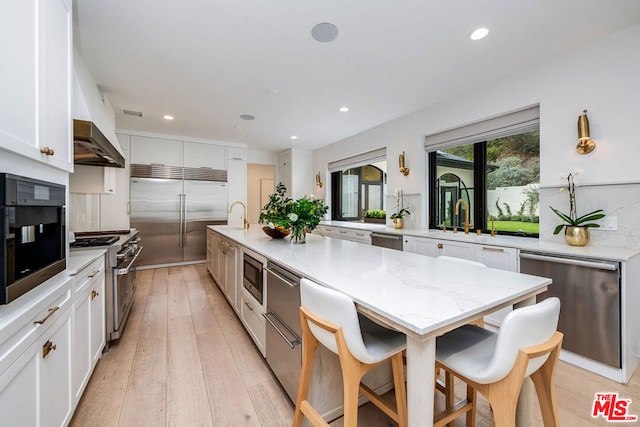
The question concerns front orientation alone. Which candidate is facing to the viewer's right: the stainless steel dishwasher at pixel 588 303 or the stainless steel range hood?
the stainless steel range hood

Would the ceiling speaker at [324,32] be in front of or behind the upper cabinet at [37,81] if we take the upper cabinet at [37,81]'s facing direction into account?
in front

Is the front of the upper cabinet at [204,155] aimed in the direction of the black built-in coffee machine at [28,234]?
yes

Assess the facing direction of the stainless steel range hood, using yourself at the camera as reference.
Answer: facing to the right of the viewer

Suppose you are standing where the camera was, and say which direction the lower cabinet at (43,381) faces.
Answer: facing to the right of the viewer

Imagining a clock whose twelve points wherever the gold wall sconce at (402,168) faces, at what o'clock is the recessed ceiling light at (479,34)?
The recessed ceiling light is roughly at 10 o'clock from the gold wall sconce.

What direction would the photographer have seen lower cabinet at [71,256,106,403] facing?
facing to the right of the viewer

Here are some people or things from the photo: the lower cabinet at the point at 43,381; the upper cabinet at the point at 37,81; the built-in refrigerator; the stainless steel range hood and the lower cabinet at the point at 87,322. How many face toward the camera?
1

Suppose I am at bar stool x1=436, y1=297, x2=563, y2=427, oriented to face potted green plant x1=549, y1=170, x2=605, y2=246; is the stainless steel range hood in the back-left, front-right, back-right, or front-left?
back-left

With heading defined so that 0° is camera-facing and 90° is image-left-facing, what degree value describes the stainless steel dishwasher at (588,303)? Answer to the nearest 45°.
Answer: approximately 45°

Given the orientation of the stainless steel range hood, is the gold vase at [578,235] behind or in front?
in front
